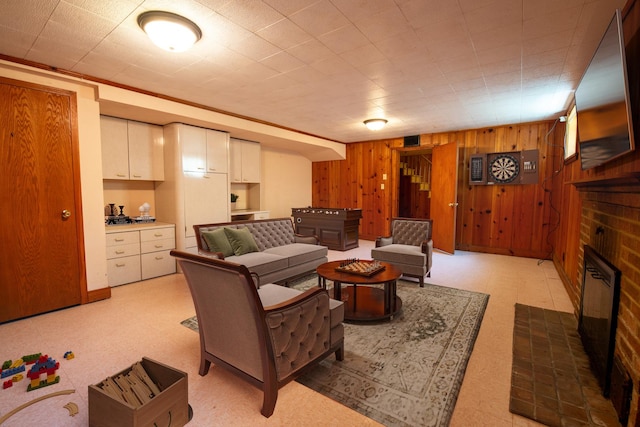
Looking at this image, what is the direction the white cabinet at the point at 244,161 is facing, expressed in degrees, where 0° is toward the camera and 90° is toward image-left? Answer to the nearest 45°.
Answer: approximately 315°

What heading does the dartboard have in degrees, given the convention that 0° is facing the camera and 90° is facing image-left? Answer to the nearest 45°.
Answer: approximately 0°

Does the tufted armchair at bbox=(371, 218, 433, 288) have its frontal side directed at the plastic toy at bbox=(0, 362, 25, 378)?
yes

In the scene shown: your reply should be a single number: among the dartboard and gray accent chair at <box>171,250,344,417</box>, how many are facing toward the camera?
1

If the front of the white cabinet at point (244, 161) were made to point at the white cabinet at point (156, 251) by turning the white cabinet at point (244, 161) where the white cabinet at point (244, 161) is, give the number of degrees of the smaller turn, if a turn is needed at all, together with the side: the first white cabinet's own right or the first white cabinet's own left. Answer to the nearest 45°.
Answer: approximately 90° to the first white cabinet's own right

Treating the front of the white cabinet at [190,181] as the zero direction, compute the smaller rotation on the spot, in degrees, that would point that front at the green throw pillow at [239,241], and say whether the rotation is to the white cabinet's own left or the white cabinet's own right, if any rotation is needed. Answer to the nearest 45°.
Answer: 0° — it already faces it

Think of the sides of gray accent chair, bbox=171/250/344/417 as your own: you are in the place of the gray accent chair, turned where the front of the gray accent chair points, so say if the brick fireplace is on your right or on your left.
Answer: on your right

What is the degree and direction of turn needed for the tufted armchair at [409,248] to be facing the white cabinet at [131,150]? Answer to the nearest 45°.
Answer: approximately 45° to its right
